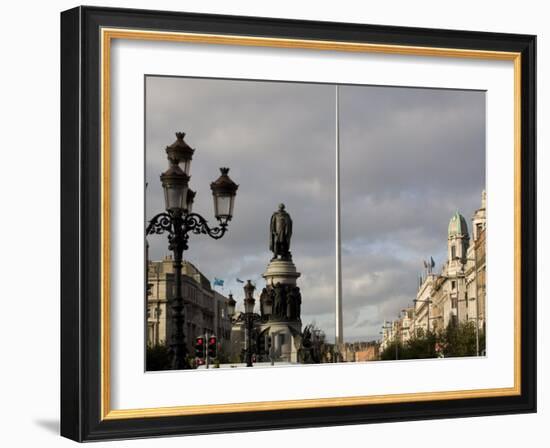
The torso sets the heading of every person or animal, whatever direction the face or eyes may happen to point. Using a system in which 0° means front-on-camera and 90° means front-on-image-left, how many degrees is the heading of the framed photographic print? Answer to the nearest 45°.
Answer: approximately 315°
